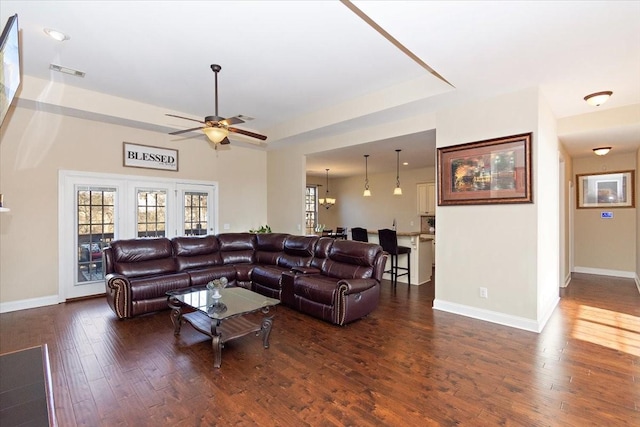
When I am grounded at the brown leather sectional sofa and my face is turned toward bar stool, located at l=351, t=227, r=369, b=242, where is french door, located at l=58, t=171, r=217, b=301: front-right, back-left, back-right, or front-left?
back-left

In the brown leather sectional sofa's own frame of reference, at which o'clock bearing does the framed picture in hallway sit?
The framed picture in hallway is roughly at 9 o'clock from the brown leather sectional sofa.

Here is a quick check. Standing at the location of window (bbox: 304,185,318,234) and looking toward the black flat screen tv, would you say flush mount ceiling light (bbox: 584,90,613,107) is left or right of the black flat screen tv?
left

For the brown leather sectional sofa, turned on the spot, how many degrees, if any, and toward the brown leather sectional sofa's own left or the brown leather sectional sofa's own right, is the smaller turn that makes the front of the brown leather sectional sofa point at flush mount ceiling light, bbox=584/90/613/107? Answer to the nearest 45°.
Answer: approximately 45° to the brown leather sectional sofa's own left

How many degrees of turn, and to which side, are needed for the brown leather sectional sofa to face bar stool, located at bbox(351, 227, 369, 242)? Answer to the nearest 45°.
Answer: approximately 135° to its left

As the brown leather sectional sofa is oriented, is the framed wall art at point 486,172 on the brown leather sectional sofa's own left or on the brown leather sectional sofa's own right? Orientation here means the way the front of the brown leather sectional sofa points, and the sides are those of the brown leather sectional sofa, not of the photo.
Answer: on the brown leather sectional sofa's own left

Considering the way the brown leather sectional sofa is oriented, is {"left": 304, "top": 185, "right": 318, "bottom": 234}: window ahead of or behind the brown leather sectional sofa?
behind

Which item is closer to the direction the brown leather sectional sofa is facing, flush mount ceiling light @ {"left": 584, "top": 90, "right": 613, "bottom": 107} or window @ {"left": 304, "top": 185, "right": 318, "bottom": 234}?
the flush mount ceiling light

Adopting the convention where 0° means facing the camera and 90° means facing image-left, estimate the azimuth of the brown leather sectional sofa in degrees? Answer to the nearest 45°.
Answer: approximately 0°
